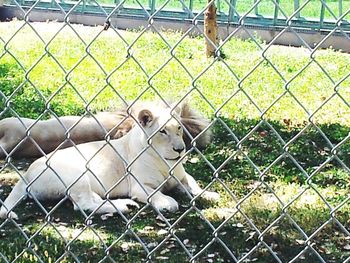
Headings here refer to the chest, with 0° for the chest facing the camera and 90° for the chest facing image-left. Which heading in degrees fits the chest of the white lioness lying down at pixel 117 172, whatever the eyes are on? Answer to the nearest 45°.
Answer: approximately 315°

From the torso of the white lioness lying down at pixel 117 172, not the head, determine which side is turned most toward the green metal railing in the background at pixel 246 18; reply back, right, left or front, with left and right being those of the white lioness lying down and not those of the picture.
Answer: left
